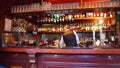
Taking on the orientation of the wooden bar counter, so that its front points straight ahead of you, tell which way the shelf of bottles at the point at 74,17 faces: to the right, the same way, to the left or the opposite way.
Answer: the same way

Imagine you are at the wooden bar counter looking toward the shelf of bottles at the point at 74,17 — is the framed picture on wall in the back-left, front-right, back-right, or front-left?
front-left

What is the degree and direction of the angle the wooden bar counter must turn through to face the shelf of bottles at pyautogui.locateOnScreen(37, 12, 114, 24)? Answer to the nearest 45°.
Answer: approximately 180°

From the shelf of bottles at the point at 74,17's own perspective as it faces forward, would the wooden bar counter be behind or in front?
in front

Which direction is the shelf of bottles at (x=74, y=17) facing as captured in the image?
toward the camera

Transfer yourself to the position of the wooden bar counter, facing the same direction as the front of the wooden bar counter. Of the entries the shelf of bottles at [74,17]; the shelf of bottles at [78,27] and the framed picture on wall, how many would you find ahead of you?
0

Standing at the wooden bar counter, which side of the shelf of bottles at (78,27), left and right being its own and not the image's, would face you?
front

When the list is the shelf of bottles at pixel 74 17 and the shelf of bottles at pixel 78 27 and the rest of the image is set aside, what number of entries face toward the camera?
2

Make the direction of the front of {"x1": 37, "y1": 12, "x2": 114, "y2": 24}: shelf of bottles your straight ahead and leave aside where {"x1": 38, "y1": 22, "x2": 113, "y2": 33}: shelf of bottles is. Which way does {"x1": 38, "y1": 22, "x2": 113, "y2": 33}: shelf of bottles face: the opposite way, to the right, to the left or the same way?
the same way

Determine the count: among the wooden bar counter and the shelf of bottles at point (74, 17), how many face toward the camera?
2

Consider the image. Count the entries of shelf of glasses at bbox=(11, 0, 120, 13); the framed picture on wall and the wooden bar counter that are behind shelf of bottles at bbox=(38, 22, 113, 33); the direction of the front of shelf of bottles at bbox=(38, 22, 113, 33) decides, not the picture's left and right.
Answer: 0

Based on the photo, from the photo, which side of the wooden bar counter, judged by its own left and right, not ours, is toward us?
front

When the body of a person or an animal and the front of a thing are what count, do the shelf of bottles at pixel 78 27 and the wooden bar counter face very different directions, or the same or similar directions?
same or similar directions
